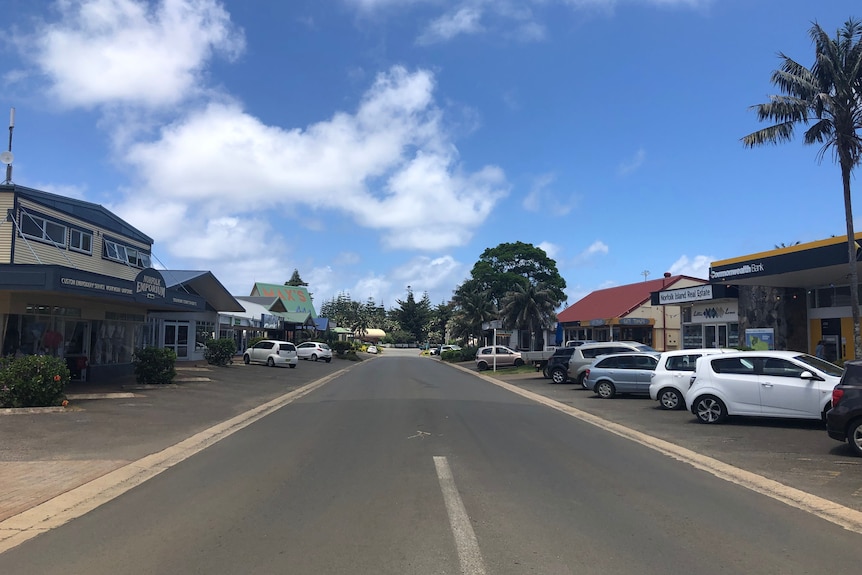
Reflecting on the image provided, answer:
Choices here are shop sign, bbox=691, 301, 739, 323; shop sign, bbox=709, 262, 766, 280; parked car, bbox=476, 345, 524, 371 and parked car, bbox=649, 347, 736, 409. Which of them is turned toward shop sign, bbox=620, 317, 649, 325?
parked car, bbox=476, 345, 524, 371

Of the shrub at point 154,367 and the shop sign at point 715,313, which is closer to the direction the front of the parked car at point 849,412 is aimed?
the shop sign

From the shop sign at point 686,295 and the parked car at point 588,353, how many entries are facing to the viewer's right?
1

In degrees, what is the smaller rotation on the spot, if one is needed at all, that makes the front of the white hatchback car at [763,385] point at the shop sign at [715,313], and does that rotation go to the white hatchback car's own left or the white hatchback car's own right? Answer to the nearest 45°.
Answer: approximately 90° to the white hatchback car's own left

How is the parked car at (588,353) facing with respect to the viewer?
to the viewer's right

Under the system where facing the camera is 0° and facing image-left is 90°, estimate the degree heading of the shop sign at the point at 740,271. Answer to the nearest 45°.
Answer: approximately 45°

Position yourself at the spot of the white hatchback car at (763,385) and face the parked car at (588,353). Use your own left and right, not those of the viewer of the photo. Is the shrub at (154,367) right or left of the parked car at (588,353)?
left

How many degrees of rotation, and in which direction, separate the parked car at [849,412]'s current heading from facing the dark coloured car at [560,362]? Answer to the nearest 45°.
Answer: approximately 90° to its left

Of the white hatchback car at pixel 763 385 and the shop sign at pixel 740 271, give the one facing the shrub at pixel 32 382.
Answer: the shop sign

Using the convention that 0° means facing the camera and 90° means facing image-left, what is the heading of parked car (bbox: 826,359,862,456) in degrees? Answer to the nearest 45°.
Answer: approximately 225°

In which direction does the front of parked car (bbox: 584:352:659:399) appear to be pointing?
to the viewer's right

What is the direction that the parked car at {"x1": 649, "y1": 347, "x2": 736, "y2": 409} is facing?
to the viewer's right

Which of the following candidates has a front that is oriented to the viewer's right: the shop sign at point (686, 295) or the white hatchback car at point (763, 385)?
the white hatchback car
